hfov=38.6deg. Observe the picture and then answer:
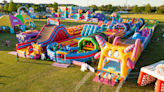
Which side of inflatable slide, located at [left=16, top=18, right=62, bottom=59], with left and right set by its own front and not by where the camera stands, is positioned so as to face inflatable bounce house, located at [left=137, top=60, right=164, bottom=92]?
left

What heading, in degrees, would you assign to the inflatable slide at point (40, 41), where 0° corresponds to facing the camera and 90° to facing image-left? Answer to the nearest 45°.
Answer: approximately 45°
